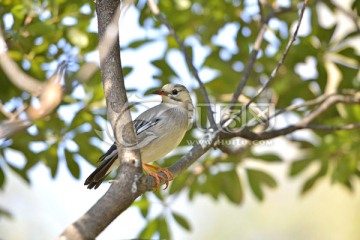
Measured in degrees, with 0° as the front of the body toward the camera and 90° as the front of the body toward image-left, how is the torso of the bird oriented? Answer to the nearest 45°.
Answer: approximately 270°

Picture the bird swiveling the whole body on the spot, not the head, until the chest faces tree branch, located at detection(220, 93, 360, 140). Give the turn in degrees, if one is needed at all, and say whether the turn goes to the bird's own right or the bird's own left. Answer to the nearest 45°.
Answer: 0° — it already faces it

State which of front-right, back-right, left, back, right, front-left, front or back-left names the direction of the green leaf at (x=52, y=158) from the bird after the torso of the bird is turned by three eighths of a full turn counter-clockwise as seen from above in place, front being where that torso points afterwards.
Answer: front
